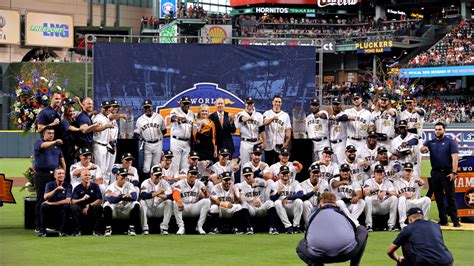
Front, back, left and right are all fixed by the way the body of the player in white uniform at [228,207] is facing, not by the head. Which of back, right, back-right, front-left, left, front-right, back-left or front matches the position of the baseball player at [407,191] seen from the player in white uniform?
left

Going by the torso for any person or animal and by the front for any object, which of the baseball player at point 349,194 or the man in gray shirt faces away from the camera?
the man in gray shirt

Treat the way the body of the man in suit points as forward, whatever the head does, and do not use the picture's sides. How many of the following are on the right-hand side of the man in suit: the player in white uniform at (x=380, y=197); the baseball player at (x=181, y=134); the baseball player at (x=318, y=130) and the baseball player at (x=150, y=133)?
2

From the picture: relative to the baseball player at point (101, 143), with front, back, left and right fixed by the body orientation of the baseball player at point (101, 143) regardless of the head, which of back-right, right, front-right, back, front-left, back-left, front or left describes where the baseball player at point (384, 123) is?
front-left

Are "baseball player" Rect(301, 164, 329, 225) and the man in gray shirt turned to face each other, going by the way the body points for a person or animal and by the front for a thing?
yes

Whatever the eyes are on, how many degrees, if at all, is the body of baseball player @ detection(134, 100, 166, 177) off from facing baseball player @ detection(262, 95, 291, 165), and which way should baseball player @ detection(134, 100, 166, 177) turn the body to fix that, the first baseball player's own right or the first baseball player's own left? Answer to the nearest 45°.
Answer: approximately 90° to the first baseball player's own left

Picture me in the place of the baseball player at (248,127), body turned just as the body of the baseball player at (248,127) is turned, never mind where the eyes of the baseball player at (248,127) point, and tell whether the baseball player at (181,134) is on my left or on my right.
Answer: on my right

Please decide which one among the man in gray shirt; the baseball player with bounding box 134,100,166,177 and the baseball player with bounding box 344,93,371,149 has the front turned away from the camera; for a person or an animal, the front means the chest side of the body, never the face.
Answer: the man in gray shirt

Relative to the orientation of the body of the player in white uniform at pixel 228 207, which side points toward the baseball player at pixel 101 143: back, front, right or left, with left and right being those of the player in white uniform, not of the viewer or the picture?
right

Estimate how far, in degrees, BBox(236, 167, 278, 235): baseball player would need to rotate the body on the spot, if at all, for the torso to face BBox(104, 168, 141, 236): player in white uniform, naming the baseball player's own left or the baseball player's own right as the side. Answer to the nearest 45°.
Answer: approximately 90° to the baseball player's own right

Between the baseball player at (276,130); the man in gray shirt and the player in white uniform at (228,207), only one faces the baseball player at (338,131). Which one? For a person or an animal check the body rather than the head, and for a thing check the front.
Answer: the man in gray shirt

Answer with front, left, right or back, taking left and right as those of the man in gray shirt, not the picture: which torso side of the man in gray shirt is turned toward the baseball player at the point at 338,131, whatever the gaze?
front

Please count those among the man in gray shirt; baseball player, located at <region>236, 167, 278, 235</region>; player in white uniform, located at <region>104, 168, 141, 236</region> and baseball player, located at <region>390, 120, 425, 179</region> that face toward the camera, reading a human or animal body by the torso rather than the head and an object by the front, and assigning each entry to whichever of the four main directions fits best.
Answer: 3
